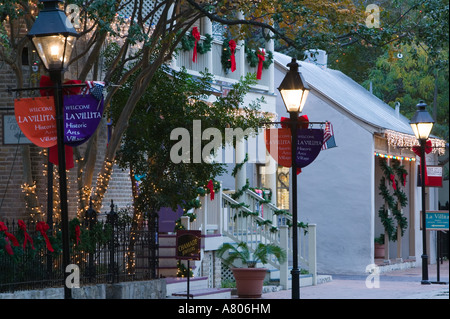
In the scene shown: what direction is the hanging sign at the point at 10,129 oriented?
toward the camera

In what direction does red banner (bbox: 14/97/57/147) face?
toward the camera

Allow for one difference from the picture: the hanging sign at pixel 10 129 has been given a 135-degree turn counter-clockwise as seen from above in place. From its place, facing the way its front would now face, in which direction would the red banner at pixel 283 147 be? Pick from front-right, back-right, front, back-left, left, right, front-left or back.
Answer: front-right

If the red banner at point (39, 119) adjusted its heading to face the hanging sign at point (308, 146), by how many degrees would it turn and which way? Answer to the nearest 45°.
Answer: approximately 135° to its left

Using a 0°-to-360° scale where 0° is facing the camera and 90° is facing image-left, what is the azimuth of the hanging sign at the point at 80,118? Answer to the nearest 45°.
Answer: approximately 0°

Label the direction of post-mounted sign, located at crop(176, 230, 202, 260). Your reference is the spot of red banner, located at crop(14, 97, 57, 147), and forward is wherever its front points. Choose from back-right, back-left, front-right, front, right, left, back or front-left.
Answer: back-left

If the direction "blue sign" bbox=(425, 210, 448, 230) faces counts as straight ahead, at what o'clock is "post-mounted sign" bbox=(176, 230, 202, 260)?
The post-mounted sign is roughly at 1 o'clock from the blue sign.

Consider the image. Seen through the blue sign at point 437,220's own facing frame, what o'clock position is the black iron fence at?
The black iron fence is roughly at 1 o'clock from the blue sign.

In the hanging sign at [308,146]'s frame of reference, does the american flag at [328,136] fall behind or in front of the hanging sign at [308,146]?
behind

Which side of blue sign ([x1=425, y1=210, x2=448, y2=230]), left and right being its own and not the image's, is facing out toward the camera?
front

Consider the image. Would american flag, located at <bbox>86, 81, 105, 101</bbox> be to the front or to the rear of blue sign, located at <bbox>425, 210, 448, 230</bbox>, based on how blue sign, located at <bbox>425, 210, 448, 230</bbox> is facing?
to the front
